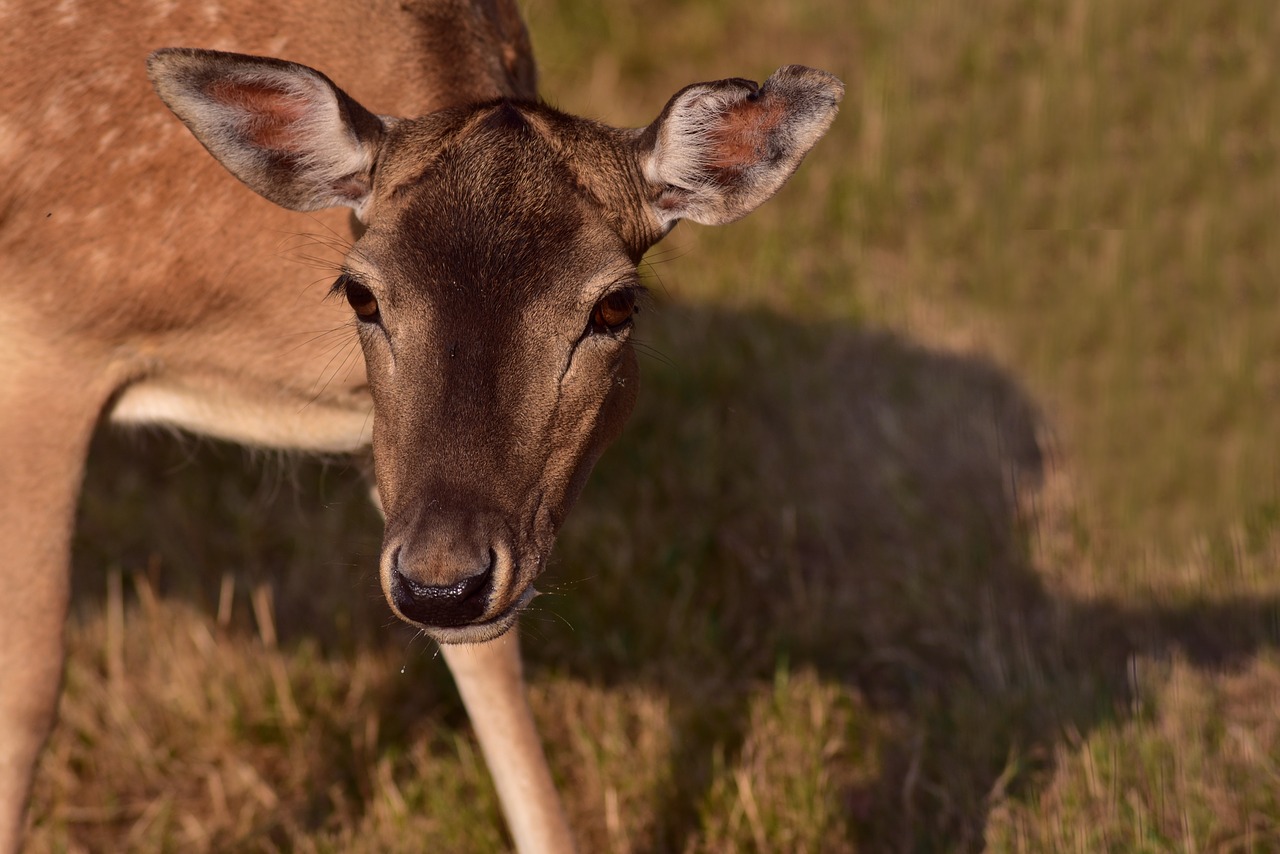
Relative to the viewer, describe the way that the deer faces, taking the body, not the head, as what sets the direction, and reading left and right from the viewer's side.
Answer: facing the viewer and to the right of the viewer
